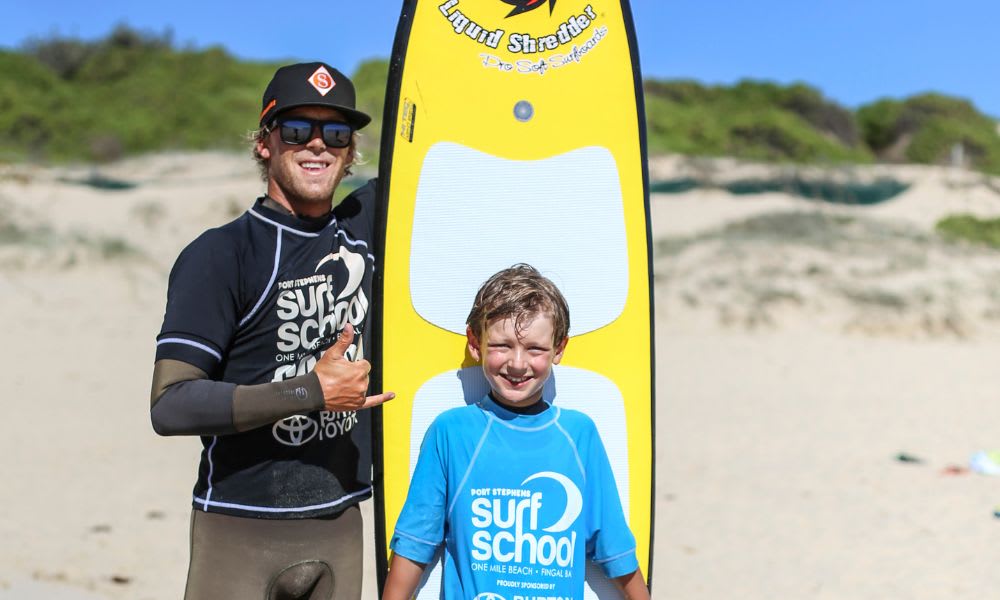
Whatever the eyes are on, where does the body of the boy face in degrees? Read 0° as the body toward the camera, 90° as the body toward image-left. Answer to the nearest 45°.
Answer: approximately 0°

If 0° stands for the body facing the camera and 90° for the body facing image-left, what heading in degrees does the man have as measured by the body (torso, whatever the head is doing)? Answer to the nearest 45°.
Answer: approximately 315°
